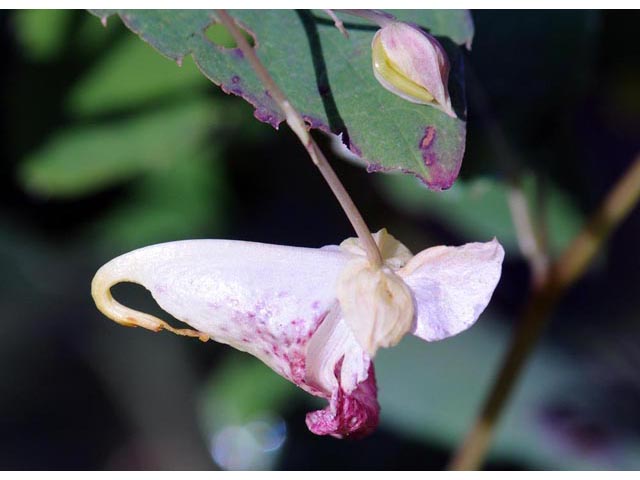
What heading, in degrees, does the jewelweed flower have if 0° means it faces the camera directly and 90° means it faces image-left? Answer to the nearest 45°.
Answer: approximately 270°

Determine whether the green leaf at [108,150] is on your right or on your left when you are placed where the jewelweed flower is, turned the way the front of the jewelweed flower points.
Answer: on your left
